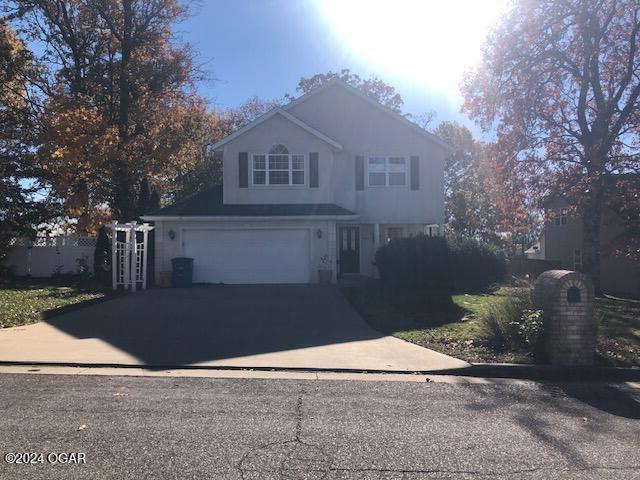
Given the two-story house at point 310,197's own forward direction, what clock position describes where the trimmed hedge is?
The trimmed hedge is roughly at 10 o'clock from the two-story house.

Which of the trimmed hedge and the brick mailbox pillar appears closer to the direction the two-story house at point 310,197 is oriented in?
the brick mailbox pillar

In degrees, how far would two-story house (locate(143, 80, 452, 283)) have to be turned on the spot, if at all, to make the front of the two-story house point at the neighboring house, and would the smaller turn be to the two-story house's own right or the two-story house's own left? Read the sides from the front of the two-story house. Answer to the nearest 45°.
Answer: approximately 90° to the two-story house's own left

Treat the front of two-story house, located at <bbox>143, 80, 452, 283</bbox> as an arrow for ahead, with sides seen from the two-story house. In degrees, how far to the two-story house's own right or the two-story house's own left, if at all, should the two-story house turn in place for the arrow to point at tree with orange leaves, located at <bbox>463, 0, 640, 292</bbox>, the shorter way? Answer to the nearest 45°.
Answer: approximately 90° to the two-story house's own left

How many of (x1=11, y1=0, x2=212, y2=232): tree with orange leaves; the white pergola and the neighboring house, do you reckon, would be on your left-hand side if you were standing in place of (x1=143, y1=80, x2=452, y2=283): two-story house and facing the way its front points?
1

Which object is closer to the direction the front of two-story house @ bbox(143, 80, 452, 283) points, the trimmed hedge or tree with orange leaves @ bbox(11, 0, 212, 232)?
the trimmed hedge

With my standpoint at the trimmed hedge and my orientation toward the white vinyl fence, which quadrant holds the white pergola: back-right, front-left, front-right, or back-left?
front-left

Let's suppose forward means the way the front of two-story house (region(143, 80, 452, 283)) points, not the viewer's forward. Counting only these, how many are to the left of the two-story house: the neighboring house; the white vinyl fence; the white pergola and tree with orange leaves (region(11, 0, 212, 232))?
1

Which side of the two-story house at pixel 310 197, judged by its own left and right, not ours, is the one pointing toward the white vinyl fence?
right

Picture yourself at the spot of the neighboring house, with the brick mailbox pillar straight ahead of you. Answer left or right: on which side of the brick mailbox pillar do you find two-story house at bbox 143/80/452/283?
right

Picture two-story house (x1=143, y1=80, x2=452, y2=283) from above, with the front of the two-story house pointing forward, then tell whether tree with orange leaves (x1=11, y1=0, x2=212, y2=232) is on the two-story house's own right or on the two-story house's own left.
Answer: on the two-story house's own right

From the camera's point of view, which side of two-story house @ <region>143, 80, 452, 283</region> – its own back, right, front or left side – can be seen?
front
